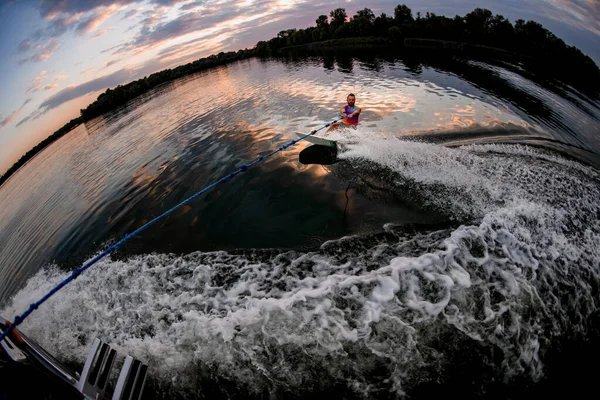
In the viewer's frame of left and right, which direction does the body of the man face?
facing the viewer
